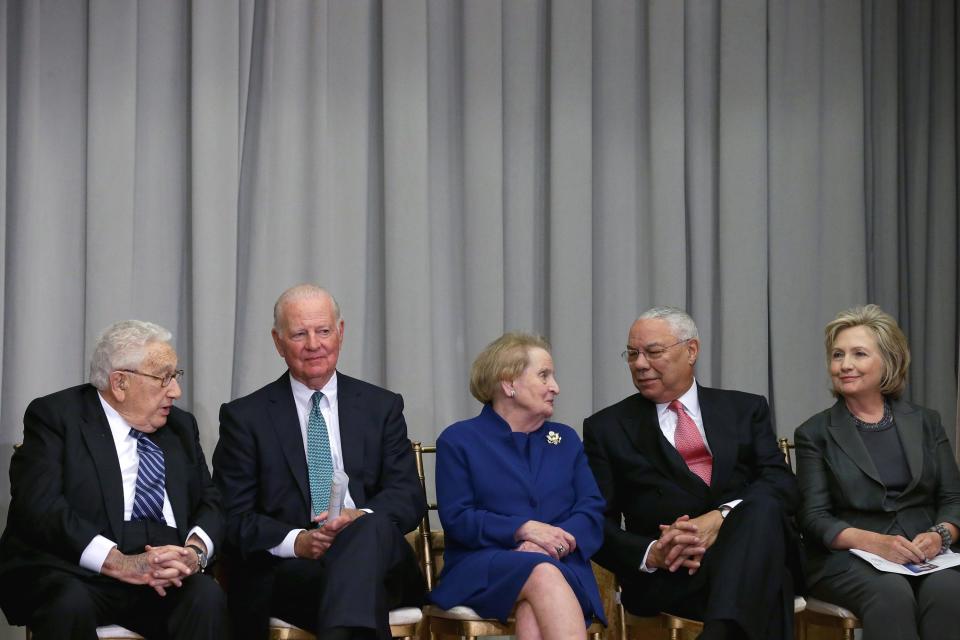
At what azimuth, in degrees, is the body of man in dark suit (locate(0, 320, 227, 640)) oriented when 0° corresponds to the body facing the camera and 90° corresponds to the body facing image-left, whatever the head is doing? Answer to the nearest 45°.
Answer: approximately 315°

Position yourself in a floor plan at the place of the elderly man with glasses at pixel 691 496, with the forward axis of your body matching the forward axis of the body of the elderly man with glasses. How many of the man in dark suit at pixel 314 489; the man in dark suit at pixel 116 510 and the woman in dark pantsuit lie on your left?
1

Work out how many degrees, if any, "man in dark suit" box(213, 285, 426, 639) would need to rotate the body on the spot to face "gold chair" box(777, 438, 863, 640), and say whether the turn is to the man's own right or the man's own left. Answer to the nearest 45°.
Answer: approximately 90° to the man's own left

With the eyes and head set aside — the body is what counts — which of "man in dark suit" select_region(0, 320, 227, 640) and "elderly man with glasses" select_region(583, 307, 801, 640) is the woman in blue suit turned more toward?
the elderly man with glasses

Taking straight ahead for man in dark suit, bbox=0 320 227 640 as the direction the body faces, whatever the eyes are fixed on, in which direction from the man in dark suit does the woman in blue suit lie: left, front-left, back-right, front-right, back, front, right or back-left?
front-left

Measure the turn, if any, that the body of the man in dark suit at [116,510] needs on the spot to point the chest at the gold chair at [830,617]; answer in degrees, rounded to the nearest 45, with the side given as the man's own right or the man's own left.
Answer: approximately 45° to the man's own left

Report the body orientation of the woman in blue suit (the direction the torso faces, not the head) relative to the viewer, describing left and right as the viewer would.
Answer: facing the viewer and to the right of the viewer

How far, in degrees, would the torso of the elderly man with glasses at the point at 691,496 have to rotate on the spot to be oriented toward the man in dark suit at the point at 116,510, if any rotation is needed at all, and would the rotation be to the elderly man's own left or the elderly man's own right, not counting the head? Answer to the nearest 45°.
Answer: approximately 45° to the elderly man's own right

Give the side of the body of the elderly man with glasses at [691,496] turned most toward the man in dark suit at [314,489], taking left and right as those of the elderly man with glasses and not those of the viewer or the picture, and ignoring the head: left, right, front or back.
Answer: right

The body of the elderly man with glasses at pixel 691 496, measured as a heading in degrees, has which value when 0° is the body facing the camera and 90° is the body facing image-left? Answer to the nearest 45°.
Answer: approximately 0°

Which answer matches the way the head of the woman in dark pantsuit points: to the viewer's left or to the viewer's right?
to the viewer's left

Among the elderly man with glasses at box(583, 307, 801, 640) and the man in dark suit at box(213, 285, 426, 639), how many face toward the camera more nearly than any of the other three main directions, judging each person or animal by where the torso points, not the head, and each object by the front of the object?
2

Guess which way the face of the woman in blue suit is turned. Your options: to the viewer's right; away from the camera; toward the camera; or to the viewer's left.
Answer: to the viewer's right
